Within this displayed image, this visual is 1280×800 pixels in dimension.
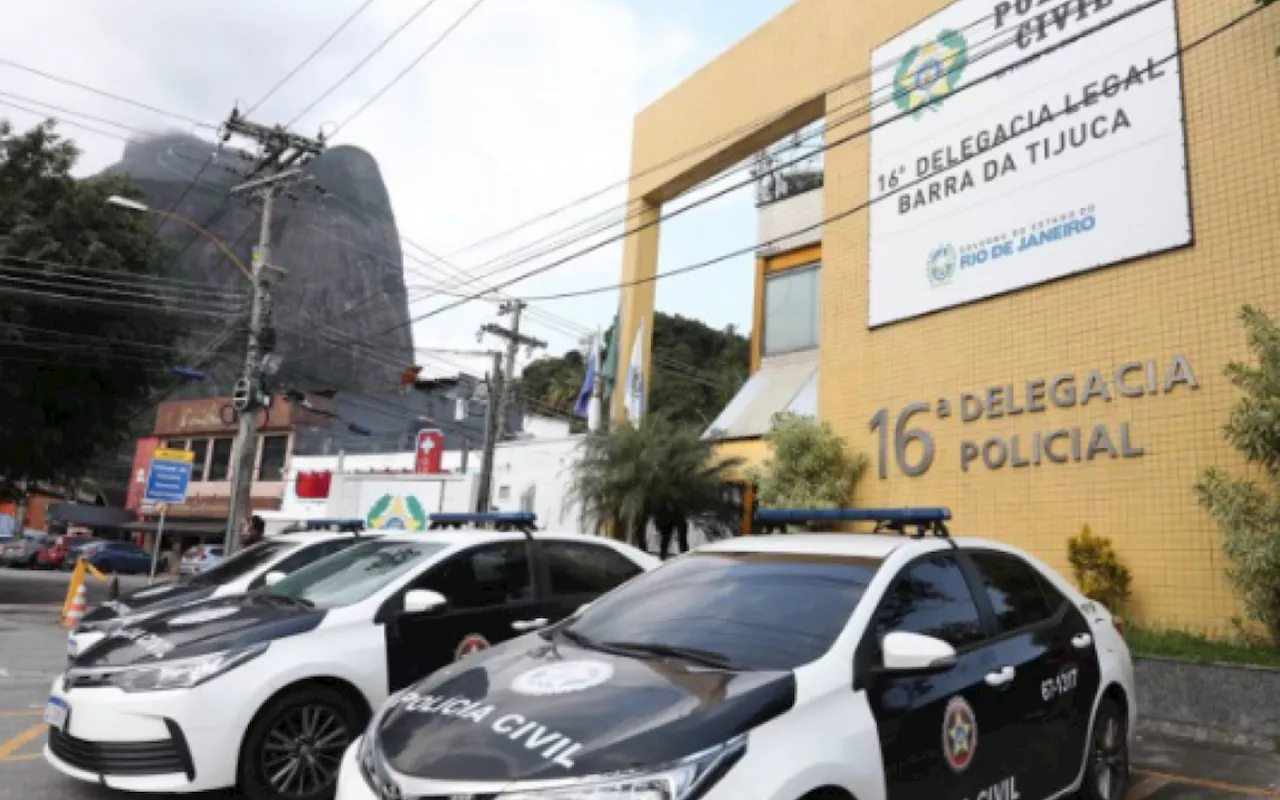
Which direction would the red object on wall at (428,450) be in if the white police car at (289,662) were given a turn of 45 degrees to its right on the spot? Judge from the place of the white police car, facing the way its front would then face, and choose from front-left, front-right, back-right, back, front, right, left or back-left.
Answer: right

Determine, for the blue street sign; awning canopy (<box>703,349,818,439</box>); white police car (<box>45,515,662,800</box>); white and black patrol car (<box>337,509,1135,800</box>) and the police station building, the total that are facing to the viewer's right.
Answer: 0

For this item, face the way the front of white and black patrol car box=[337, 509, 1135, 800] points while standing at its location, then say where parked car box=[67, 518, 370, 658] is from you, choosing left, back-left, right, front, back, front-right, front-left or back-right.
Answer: right

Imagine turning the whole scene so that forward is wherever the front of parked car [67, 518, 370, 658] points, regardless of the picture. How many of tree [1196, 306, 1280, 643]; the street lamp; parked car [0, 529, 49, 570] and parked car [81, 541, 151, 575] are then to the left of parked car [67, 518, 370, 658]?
1

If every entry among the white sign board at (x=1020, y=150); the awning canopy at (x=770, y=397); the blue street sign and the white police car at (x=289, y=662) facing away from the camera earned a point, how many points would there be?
0

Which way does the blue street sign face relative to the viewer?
toward the camera

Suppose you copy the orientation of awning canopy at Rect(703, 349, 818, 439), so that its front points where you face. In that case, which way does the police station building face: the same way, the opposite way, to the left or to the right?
the same way

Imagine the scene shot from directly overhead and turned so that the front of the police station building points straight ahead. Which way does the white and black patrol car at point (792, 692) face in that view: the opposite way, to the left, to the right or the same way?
the same way

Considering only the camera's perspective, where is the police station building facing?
facing the viewer and to the left of the viewer

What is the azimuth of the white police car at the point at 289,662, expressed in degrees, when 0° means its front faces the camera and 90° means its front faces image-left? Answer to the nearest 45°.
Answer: approximately 45°

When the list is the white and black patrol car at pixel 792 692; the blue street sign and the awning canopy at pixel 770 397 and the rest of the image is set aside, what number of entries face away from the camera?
0

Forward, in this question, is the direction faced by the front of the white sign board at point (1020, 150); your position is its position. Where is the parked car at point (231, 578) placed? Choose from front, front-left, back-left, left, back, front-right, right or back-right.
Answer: front

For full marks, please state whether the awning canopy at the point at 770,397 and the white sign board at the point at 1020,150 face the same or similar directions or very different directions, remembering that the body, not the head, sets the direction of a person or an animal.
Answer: same or similar directions

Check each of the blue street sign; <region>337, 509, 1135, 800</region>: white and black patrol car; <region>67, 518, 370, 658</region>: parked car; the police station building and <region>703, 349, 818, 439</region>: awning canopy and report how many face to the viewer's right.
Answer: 0

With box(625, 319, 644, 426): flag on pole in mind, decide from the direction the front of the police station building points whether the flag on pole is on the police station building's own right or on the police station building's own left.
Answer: on the police station building's own right

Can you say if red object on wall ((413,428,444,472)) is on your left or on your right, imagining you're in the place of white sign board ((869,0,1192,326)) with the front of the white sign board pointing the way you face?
on your right

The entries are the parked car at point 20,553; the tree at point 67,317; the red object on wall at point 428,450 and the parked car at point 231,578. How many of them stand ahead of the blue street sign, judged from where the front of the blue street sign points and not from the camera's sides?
1

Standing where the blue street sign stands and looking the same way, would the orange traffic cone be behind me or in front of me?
in front

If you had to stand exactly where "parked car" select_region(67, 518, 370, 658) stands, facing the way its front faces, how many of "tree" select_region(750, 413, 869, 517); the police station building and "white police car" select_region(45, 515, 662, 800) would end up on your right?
0
